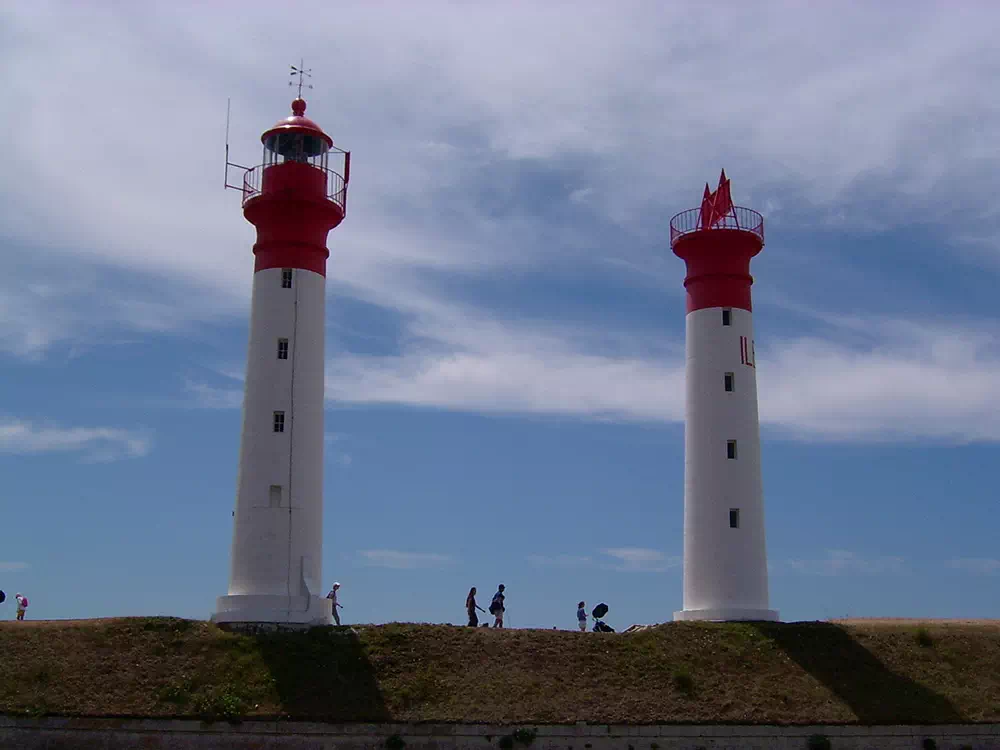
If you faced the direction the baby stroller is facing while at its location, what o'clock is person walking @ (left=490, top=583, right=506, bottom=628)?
The person walking is roughly at 5 o'clock from the baby stroller.

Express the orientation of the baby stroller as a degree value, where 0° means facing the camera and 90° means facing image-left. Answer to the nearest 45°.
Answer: approximately 270°

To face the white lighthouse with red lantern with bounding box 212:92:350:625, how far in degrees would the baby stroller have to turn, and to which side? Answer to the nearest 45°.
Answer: approximately 135° to its right

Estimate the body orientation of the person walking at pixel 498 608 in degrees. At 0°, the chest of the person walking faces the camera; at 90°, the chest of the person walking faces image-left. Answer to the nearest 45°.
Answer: approximately 270°

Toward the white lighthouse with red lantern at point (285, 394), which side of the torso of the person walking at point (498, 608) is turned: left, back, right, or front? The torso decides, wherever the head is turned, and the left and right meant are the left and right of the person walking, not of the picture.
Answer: back

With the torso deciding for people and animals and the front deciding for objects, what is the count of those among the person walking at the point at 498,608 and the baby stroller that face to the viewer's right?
2
